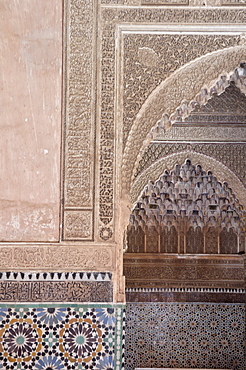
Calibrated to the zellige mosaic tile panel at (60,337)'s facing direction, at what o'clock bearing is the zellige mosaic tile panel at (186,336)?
the zellige mosaic tile panel at (186,336) is roughly at 7 o'clock from the zellige mosaic tile panel at (60,337).

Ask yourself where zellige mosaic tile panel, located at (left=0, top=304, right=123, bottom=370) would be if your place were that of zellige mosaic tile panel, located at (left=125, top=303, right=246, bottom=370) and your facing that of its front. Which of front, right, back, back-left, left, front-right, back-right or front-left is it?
front

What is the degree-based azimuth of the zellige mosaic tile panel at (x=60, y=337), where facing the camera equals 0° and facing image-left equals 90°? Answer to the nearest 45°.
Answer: approximately 0°

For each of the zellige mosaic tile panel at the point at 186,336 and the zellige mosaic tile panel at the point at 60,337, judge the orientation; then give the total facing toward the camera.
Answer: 2

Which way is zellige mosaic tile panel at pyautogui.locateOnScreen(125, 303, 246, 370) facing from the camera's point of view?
toward the camera
